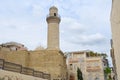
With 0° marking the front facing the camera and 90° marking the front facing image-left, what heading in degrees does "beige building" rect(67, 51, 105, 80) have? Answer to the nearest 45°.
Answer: approximately 0°
